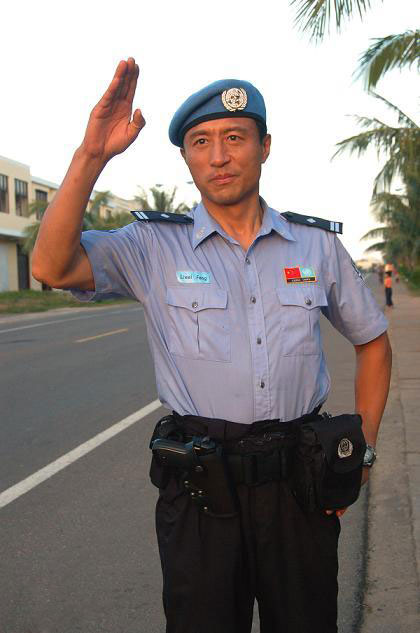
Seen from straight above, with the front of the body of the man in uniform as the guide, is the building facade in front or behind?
behind

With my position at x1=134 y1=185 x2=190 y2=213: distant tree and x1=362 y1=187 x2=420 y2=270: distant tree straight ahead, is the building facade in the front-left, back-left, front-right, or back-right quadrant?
back-right

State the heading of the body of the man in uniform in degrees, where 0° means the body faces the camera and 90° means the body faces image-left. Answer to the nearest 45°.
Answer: approximately 0°

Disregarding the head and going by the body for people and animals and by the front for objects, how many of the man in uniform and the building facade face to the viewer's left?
0

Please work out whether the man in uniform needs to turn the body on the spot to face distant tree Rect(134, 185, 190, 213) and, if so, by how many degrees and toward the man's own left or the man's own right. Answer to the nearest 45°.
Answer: approximately 180°

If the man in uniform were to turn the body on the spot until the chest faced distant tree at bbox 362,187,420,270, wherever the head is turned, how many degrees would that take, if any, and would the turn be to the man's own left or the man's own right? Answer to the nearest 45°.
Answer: approximately 180°
